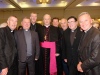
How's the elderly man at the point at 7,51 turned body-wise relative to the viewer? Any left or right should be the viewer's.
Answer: facing the viewer and to the right of the viewer

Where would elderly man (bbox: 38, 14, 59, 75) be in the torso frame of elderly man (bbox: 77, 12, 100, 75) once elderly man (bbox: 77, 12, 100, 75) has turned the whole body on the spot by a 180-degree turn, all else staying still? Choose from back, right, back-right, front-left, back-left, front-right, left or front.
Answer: left

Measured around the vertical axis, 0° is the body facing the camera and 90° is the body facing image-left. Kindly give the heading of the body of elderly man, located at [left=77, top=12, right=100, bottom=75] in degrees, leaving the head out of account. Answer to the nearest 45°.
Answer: approximately 45°

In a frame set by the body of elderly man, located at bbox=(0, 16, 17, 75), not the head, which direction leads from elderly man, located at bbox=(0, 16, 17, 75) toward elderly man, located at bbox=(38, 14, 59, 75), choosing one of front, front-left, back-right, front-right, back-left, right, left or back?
left

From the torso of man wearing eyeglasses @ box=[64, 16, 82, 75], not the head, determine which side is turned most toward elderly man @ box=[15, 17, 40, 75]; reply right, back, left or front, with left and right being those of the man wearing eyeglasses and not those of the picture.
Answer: right

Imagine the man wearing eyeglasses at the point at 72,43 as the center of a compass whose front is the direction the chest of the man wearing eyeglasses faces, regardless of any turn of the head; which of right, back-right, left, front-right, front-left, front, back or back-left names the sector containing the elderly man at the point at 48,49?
back-right

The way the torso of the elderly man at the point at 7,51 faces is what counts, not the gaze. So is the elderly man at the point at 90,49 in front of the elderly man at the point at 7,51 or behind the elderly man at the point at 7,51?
in front

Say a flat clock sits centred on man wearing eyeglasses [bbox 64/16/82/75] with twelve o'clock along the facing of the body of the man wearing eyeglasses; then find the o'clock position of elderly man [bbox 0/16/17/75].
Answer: The elderly man is roughly at 2 o'clock from the man wearing eyeglasses.

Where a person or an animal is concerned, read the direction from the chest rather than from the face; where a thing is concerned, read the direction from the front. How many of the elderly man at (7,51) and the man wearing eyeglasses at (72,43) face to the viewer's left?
0

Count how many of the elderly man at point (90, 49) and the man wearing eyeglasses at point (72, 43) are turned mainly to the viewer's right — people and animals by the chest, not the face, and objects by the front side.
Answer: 0
